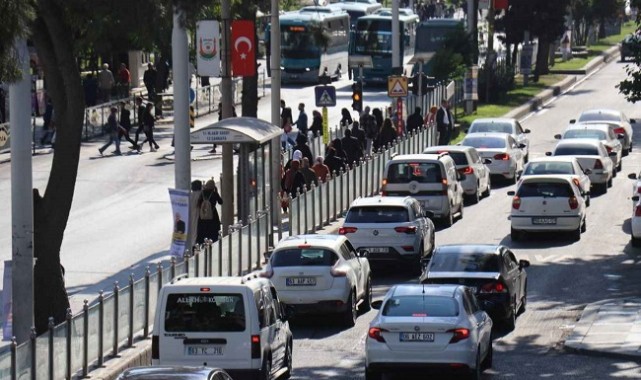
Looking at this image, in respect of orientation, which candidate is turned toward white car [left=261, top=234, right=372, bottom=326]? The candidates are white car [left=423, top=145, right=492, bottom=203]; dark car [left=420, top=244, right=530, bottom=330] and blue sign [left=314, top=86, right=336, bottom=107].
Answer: the blue sign

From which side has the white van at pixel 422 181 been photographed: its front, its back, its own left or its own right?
back

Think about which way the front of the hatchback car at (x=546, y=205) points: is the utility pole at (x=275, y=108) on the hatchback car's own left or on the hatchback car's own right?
on the hatchback car's own left

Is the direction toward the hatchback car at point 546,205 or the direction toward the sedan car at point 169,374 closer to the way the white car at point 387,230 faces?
the hatchback car

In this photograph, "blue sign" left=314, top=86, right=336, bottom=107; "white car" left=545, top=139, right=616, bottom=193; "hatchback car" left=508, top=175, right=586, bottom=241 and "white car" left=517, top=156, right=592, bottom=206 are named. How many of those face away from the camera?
3

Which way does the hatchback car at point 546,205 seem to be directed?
away from the camera

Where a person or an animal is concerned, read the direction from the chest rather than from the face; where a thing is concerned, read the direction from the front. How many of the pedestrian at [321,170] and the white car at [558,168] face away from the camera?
2

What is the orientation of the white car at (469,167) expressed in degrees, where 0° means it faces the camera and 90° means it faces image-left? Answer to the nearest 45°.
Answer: approximately 180°

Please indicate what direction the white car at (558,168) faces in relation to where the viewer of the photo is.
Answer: facing away from the viewer

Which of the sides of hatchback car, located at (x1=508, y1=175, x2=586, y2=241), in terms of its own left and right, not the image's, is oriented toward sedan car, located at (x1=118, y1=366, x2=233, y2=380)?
back

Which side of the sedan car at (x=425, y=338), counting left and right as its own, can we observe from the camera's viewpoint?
back

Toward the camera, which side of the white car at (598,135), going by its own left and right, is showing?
back

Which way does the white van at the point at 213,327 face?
away from the camera

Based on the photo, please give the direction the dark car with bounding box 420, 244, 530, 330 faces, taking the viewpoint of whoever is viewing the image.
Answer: facing away from the viewer
